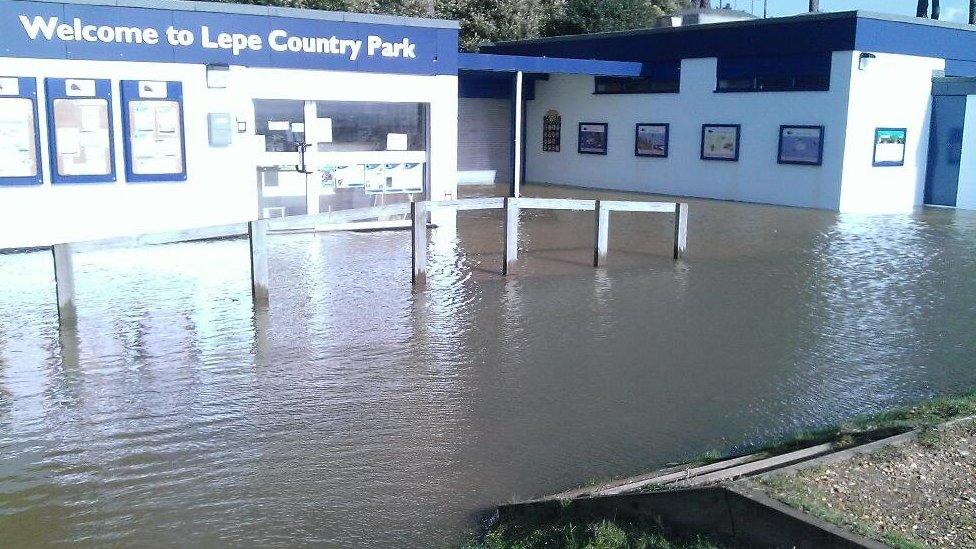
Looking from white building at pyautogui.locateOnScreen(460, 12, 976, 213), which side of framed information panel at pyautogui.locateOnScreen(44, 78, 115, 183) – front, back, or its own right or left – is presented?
left

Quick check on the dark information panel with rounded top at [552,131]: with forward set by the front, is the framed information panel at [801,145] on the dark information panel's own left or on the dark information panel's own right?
on the dark information panel's own left

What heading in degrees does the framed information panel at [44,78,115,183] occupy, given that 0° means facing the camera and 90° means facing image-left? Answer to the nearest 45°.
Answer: approximately 0°

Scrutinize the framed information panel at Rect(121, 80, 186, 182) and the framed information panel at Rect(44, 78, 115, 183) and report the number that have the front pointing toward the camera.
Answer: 2
